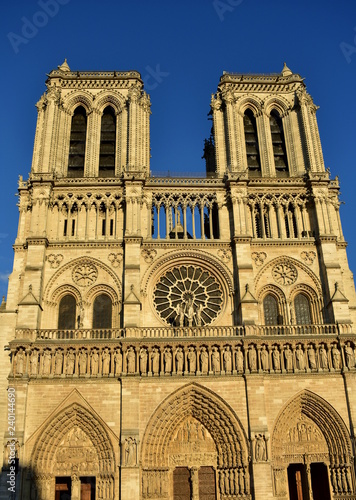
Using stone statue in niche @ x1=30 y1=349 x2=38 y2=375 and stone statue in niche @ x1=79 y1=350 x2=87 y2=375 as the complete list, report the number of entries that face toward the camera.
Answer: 2

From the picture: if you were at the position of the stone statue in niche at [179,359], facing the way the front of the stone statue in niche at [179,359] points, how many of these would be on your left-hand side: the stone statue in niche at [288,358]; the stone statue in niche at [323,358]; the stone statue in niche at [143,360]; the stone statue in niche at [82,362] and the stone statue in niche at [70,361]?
2

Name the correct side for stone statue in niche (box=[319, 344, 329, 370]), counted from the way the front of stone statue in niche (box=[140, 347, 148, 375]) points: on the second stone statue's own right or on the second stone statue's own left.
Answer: on the second stone statue's own left

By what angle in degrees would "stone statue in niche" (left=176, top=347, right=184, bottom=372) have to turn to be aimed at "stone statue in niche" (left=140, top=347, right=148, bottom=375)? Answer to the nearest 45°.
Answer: approximately 90° to its right

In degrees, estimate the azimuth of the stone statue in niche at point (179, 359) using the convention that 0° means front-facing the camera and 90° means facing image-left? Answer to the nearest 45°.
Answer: approximately 0°

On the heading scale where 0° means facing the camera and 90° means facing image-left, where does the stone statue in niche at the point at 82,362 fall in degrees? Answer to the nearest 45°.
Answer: approximately 0°

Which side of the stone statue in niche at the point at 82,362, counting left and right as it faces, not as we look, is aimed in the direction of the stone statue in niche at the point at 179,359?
left

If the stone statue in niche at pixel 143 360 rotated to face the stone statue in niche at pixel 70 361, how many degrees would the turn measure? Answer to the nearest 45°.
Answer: approximately 90° to its right
